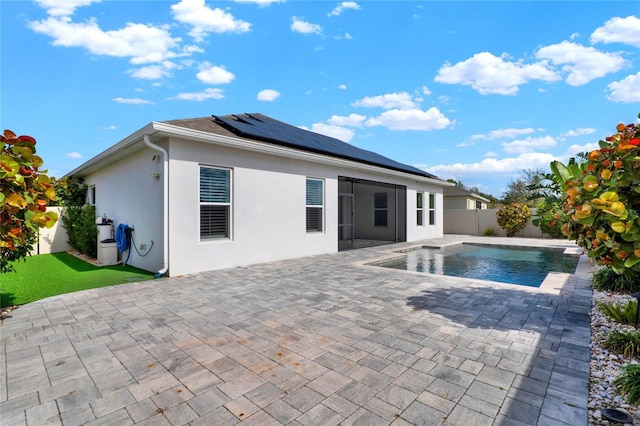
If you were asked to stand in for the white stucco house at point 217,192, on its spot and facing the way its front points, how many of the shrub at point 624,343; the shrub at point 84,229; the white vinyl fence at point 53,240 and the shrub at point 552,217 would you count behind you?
2

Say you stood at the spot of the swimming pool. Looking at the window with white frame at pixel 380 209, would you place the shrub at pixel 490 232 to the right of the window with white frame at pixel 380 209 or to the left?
right

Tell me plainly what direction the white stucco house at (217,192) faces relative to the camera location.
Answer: facing away from the viewer and to the left of the viewer

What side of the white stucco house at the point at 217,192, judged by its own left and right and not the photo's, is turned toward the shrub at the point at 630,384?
back
